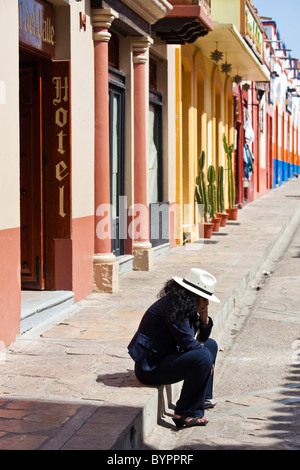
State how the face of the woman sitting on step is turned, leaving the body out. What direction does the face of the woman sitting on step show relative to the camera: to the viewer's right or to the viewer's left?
to the viewer's right

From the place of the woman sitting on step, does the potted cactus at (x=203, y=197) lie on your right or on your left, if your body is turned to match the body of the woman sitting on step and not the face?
on your left

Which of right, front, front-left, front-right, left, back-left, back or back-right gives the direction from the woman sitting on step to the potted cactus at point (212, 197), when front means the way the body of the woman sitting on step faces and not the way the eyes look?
left

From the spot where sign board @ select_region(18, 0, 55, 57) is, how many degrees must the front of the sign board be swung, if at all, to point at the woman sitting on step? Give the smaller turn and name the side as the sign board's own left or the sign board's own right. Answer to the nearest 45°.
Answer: approximately 45° to the sign board's own right

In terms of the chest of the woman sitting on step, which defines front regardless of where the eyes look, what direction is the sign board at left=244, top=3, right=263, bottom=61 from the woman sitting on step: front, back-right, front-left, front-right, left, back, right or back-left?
left

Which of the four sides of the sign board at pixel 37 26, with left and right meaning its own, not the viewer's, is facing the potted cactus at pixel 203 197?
left

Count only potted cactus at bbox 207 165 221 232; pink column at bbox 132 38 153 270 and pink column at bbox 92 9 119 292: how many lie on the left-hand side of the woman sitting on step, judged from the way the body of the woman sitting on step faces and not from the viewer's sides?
3

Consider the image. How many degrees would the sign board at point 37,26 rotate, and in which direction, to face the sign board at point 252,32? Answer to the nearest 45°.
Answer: approximately 90° to its left

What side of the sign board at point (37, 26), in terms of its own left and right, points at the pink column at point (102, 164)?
left

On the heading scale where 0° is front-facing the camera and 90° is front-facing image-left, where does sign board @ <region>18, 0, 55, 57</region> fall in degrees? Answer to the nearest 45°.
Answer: approximately 315°

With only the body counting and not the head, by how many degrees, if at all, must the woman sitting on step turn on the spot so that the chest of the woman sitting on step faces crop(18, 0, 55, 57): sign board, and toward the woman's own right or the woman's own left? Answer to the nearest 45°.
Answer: approximately 135° to the woman's own left

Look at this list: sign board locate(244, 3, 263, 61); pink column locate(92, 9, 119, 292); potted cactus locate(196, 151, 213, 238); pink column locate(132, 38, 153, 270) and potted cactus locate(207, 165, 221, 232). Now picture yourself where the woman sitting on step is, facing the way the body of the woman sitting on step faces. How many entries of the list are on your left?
5

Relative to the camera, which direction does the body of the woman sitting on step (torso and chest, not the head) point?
to the viewer's right

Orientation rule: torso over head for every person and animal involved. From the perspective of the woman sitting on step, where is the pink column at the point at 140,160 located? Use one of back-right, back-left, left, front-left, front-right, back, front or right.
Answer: left
